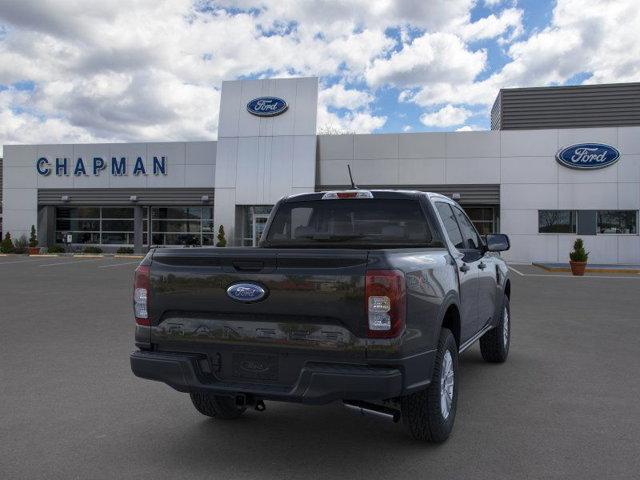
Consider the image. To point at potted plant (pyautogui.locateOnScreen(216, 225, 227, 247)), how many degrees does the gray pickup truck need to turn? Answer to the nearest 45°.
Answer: approximately 45° to its left

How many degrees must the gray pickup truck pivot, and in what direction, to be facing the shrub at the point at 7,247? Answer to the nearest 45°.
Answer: approximately 90° to its left

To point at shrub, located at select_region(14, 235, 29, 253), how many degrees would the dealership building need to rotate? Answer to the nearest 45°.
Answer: approximately 90° to its right

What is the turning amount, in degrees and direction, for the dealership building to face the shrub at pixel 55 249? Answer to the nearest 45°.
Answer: approximately 90° to its right

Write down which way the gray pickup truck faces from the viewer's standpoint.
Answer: facing away from the viewer and to the right of the viewer
